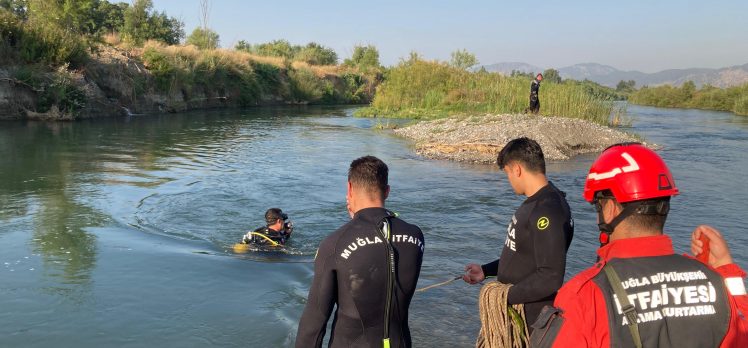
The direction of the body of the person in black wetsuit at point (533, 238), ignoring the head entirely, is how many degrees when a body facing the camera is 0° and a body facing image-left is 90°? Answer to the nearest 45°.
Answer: approximately 90°

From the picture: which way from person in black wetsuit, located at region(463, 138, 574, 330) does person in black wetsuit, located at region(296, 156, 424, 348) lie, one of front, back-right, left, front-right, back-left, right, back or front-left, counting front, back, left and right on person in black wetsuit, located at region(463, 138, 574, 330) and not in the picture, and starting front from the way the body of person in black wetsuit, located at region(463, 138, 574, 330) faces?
front-left

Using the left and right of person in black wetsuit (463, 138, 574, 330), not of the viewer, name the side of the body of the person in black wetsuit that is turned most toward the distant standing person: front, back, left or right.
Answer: right

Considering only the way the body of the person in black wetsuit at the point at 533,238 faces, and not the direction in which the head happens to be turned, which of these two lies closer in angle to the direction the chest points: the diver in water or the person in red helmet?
the diver in water

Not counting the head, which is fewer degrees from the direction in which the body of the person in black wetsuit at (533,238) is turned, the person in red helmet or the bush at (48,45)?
the bush

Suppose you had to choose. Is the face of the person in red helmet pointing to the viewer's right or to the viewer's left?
to the viewer's left

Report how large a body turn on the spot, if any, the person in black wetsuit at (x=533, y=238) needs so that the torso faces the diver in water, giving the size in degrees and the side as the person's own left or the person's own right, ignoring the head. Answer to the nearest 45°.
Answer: approximately 45° to the person's own right

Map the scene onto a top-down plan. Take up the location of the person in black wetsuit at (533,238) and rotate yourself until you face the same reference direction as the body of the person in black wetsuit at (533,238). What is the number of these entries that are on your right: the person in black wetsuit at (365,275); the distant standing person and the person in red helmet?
1

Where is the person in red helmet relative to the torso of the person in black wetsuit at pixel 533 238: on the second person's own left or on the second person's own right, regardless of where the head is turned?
on the second person's own left
